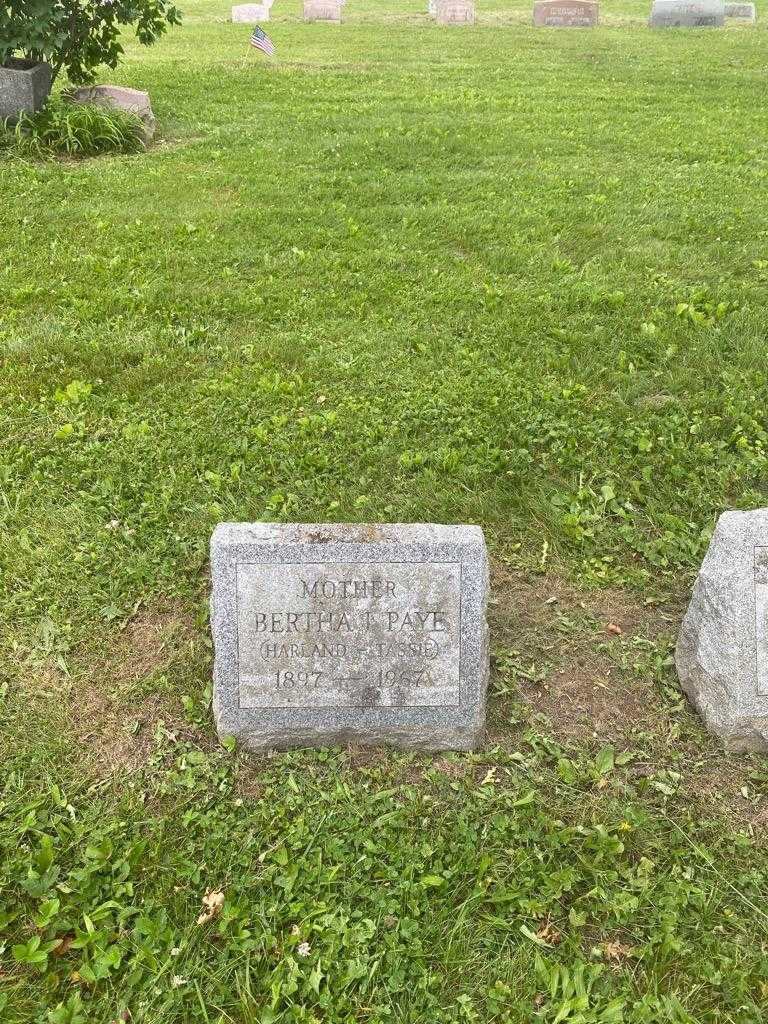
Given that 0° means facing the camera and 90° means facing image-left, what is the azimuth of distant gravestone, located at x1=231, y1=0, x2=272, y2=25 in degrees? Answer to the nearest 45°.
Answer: approximately 0°

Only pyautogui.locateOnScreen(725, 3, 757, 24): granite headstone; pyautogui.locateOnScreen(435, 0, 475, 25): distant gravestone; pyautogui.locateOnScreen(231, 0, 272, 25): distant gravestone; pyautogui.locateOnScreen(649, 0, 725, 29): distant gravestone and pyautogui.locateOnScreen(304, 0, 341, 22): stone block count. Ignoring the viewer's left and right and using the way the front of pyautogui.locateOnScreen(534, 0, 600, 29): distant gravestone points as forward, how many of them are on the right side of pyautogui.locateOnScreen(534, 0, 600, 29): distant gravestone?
3

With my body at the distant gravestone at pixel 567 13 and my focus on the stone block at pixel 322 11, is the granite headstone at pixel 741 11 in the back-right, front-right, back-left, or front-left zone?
back-right

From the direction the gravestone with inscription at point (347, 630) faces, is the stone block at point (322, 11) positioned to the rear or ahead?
to the rear

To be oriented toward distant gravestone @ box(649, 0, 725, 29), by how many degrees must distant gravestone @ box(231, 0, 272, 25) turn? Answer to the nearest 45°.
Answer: approximately 90° to its left

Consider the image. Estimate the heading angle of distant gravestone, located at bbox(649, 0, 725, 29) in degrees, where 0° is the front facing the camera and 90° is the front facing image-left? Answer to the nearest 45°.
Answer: approximately 0°
